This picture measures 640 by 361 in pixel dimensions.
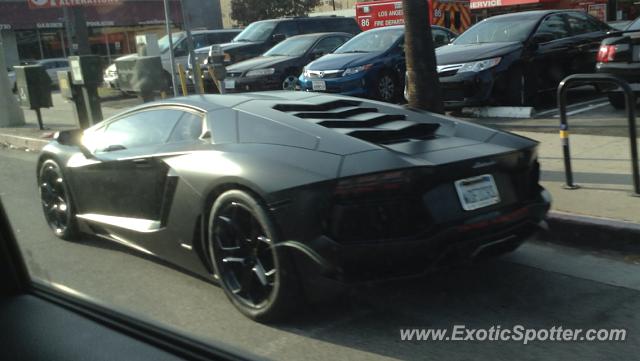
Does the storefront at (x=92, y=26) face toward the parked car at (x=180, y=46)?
yes

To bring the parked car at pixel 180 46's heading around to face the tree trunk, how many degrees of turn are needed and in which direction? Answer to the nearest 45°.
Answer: approximately 45° to its left

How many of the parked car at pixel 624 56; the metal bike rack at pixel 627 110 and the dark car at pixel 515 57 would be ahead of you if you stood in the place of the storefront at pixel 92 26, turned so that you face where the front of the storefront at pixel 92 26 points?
3

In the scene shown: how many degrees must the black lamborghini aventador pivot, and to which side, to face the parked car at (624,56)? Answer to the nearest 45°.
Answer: approximately 90° to its right

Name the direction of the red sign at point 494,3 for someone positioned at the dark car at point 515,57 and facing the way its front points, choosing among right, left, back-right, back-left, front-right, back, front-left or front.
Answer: back-right

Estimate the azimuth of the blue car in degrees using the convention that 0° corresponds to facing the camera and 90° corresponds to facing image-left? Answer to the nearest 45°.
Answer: approximately 45°

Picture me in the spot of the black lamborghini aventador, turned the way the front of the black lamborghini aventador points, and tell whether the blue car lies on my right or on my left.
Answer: on my right
